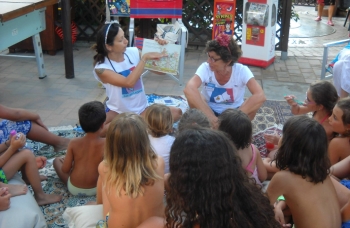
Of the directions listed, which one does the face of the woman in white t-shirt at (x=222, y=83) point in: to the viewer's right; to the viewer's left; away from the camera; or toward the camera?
to the viewer's left

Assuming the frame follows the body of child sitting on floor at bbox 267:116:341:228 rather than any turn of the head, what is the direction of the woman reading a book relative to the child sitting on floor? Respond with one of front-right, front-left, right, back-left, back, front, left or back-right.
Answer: front

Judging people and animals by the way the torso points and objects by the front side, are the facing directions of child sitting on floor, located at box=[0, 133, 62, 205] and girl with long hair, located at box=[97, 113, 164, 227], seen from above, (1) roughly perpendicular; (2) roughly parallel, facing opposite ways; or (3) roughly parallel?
roughly perpendicular

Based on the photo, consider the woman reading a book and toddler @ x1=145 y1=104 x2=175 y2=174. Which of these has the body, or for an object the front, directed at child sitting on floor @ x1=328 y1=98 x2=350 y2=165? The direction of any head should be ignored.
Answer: the woman reading a book

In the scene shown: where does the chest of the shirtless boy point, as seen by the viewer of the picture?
away from the camera

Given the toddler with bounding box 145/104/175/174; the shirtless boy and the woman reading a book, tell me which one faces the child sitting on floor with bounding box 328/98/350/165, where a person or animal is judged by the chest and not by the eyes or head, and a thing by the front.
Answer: the woman reading a book

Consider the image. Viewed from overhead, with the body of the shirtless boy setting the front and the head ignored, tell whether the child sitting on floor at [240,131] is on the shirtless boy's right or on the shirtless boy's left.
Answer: on the shirtless boy's right

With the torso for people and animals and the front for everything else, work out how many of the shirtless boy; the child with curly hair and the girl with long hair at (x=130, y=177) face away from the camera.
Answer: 3

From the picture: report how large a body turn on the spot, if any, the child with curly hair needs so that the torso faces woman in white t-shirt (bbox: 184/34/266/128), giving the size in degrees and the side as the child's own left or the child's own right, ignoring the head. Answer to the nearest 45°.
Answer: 0° — they already face them

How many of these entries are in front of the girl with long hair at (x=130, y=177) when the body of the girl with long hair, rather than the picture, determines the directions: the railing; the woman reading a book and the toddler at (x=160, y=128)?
3

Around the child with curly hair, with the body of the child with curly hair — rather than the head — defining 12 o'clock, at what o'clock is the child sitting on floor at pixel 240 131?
The child sitting on floor is roughly at 12 o'clock from the child with curly hair.

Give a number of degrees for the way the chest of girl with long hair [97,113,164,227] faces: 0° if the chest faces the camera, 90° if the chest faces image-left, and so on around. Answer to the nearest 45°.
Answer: approximately 180°

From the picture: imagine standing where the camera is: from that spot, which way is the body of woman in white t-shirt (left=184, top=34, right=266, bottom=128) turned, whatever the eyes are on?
toward the camera

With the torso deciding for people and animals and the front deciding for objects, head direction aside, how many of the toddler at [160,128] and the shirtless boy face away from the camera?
2

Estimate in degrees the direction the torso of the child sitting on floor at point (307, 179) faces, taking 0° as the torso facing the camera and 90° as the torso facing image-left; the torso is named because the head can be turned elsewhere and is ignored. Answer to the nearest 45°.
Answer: approximately 135°

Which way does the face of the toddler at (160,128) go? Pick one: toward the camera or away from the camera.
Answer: away from the camera

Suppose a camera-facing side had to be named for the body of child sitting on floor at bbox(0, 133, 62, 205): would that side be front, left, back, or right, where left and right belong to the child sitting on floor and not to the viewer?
right

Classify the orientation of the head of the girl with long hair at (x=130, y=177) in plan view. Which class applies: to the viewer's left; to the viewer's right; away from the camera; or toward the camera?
away from the camera
